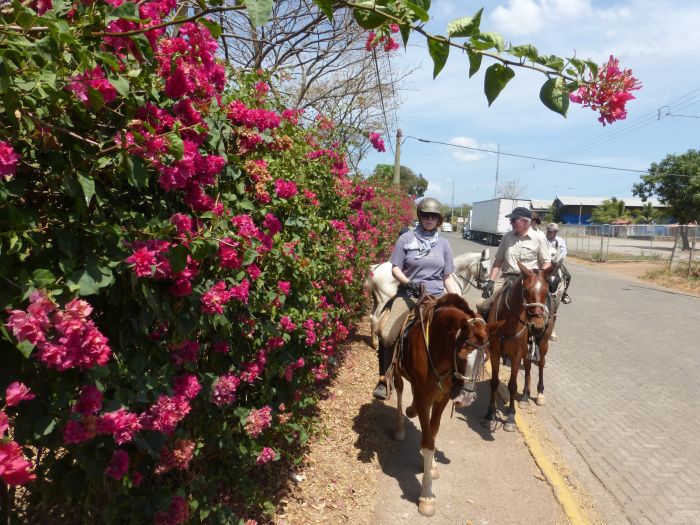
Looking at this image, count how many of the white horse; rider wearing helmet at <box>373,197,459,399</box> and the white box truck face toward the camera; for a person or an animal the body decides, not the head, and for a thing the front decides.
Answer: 1

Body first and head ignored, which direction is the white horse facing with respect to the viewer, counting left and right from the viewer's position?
facing to the right of the viewer

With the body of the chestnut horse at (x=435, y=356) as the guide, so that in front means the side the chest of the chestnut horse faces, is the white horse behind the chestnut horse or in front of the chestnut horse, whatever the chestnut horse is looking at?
behind

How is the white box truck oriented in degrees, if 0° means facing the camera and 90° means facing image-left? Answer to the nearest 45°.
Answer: approximately 135°

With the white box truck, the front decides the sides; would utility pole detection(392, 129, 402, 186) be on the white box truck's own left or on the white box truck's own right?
on the white box truck's own left

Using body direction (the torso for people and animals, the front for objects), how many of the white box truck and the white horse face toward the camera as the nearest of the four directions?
0

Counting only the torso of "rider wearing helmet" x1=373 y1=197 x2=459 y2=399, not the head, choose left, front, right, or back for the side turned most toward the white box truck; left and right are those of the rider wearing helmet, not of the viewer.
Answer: back

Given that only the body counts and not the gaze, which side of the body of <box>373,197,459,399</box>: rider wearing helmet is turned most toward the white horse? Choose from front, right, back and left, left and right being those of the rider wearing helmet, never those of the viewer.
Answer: back
